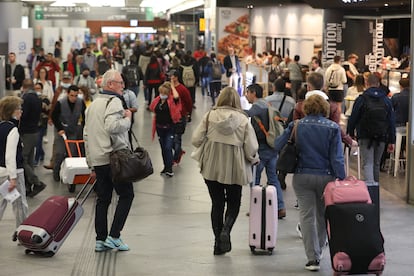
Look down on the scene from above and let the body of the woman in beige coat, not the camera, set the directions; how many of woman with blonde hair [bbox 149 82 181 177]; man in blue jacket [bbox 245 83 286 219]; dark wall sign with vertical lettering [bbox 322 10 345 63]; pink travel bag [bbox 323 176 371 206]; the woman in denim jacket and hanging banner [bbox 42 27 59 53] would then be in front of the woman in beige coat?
4

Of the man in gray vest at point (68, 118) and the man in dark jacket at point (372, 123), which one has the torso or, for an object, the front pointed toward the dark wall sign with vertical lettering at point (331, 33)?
the man in dark jacket at point (372, 123)

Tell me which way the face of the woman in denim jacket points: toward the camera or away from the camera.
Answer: away from the camera

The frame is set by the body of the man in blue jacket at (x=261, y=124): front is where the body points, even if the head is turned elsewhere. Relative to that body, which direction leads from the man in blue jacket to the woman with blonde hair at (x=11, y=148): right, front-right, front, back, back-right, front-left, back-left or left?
left

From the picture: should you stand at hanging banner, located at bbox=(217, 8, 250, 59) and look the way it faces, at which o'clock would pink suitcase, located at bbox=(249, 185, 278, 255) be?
The pink suitcase is roughly at 12 o'clock from the hanging banner.

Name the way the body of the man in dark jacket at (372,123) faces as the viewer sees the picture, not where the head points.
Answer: away from the camera

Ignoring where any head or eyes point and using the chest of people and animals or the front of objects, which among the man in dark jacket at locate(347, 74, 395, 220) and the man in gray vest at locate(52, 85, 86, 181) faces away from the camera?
the man in dark jacket at locate(347, 74, 395, 220)

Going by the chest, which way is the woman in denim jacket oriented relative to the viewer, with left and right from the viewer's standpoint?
facing away from the viewer

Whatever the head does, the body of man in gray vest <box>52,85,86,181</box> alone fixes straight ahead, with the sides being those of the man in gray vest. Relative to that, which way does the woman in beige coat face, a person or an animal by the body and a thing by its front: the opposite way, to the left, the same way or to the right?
the opposite way

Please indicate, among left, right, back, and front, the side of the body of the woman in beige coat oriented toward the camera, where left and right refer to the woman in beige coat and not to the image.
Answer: back

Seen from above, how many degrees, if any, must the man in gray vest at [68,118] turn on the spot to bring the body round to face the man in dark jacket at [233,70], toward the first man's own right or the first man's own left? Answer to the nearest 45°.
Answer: approximately 180°

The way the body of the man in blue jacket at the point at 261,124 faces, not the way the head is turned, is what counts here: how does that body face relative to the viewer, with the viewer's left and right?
facing away from the viewer and to the left of the viewer
